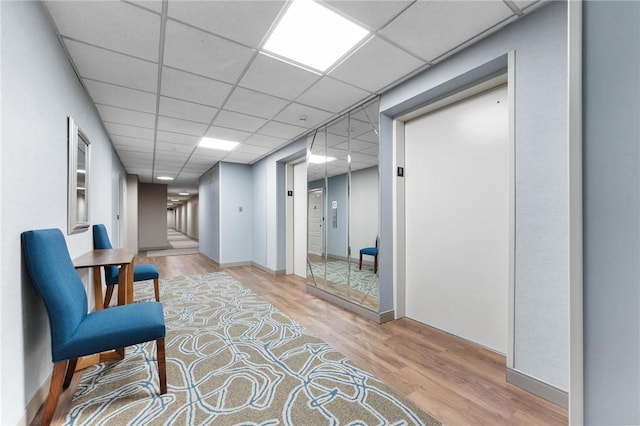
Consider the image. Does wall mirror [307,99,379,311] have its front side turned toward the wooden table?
yes

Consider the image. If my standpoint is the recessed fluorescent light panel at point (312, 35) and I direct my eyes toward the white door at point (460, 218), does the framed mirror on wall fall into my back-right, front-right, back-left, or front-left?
back-left

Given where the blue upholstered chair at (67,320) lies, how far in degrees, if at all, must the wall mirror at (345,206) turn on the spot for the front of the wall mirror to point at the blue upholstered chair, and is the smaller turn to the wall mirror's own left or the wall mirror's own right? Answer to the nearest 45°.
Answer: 0° — it already faces it

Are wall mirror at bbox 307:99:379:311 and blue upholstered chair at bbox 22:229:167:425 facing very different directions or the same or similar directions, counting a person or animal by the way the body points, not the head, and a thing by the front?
very different directions

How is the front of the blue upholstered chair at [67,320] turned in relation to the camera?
facing to the right of the viewer

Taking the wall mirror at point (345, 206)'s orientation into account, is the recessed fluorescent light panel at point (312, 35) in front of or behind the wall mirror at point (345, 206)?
in front

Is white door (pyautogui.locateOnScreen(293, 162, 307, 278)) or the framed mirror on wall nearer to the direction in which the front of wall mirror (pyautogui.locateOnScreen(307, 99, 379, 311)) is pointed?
the framed mirror on wall

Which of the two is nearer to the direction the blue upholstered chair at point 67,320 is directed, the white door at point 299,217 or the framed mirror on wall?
the white door

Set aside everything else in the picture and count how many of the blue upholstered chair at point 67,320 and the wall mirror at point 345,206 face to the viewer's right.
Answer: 1

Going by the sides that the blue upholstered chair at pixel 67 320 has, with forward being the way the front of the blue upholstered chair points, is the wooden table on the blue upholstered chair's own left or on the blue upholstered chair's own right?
on the blue upholstered chair's own left

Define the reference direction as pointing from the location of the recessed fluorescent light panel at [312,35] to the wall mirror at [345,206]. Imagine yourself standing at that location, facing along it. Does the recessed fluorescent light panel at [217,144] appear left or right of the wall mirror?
left

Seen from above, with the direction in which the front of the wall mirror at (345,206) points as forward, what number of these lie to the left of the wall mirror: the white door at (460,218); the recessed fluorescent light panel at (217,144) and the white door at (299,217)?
1

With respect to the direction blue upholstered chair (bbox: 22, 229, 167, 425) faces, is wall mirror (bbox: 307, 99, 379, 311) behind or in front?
in front

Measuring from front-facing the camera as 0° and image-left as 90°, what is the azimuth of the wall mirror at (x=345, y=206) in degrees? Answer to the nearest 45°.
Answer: approximately 45°

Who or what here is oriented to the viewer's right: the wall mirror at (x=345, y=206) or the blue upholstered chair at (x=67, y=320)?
the blue upholstered chair
